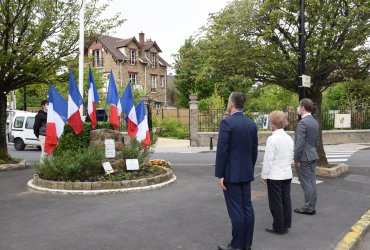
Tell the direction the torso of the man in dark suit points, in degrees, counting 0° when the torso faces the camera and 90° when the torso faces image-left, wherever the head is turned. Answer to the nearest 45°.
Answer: approximately 135°

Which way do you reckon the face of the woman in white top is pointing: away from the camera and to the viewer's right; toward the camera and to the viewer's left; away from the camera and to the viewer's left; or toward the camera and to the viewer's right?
away from the camera and to the viewer's left

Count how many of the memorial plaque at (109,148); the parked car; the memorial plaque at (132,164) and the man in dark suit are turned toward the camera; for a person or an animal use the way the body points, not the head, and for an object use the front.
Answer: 2

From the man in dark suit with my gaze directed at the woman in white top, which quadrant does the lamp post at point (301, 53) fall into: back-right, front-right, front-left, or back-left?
front-left

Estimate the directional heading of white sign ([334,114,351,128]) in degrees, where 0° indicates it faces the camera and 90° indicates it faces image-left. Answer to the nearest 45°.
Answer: approximately 0°

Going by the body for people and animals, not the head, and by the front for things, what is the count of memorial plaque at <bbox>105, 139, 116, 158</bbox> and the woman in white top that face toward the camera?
1

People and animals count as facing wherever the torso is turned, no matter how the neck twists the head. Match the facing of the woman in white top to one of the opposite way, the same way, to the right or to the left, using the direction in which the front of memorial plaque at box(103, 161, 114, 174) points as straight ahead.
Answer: the opposite way

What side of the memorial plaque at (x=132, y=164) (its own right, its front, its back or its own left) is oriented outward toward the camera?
front

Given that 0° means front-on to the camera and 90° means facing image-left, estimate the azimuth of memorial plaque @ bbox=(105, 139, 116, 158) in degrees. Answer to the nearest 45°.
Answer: approximately 0°

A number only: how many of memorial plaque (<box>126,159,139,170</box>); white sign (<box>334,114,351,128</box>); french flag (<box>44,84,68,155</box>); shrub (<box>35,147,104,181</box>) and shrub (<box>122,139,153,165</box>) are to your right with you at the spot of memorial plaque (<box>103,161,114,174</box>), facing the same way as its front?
2

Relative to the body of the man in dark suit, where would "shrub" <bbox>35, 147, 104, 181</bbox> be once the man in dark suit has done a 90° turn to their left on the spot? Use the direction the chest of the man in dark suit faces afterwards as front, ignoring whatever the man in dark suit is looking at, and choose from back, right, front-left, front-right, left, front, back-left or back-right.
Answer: right

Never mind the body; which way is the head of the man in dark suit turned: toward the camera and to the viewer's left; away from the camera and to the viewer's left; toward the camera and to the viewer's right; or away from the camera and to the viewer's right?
away from the camera and to the viewer's left

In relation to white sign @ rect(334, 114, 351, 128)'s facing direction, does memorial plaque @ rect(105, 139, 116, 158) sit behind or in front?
in front

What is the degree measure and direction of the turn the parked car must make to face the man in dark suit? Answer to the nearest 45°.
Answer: approximately 90° to its right

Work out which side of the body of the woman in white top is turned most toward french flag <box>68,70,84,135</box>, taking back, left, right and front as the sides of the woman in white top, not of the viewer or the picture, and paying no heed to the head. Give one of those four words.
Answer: front

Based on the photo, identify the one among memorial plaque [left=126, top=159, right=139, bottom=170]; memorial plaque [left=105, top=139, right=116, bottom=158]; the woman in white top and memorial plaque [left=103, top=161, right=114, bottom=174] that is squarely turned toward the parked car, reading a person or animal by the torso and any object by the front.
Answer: the woman in white top

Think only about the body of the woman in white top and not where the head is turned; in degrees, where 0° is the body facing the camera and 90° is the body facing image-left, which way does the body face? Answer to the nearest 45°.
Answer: approximately 135°

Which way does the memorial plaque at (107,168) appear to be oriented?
toward the camera
